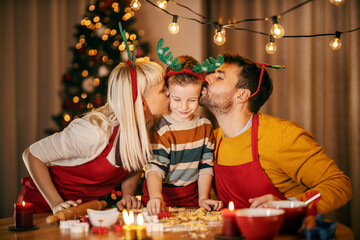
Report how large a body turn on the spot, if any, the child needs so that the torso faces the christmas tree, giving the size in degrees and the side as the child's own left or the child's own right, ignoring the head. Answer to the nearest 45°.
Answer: approximately 135° to the child's own right

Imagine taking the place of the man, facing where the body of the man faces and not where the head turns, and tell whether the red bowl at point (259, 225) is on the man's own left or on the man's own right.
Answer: on the man's own left

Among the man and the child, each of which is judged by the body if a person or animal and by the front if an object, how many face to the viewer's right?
0

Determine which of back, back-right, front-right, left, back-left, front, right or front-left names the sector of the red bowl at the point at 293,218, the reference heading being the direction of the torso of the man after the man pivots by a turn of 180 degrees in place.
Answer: back-right

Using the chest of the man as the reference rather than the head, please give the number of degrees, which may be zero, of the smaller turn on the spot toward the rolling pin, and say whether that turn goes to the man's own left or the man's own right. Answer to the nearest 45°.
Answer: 0° — they already face it

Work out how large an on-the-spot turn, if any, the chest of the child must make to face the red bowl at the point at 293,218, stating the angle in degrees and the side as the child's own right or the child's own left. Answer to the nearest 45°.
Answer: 0° — they already face it

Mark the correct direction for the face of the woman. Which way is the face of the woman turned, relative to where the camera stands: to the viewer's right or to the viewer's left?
to the viewer's right

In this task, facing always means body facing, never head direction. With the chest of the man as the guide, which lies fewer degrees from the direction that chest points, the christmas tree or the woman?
the woman

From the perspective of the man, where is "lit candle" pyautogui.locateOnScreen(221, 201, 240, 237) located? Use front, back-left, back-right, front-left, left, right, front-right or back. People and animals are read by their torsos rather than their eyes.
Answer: front-left

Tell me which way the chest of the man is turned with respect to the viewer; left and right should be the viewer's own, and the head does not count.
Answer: facing the viewer and to the left of the viewer

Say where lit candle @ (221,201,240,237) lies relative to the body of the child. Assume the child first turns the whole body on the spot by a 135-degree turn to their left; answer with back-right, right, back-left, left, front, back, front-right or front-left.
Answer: back-right

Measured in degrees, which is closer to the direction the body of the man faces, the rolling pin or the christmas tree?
the rolling pin
